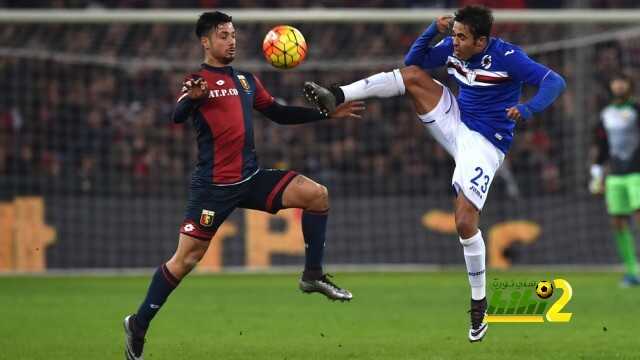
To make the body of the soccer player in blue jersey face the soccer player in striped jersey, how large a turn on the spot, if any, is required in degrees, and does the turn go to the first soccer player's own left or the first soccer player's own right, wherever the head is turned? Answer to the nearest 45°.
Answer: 0° — they already face them

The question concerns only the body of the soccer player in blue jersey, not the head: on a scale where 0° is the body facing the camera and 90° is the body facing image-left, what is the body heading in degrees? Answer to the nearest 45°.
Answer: approximately 45°

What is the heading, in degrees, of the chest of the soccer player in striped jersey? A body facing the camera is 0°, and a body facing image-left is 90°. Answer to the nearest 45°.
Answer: approximately 315°

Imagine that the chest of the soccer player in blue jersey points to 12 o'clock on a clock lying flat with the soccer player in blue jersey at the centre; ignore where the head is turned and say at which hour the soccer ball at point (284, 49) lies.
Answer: The soccer ball is roughly at 1 o'clock from the soccer player in blue jersey.

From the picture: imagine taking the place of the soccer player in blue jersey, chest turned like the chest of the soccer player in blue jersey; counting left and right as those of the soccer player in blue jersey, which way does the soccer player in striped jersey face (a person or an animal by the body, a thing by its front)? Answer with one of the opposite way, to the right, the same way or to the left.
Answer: to the left
